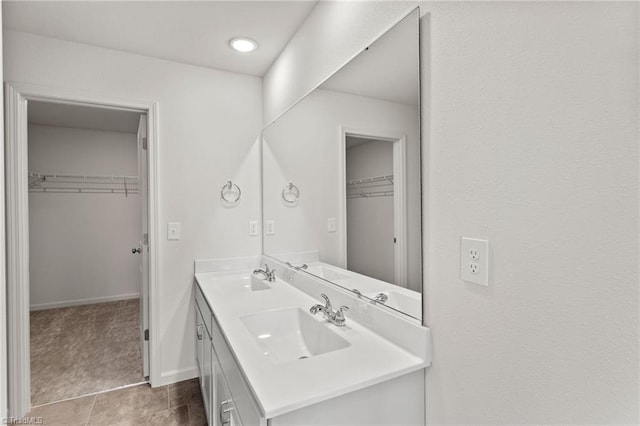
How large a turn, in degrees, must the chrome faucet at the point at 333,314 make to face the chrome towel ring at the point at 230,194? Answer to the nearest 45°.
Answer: approximately 90° to its right

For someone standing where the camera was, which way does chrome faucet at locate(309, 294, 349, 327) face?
facing the viewer and to the left of the viewer

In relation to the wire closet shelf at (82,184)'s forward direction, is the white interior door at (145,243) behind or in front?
in front

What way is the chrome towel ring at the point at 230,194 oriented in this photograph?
toward the camera

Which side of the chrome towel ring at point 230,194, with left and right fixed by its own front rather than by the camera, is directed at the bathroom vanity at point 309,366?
front

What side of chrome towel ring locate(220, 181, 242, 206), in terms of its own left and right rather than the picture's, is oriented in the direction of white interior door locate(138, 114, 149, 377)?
right

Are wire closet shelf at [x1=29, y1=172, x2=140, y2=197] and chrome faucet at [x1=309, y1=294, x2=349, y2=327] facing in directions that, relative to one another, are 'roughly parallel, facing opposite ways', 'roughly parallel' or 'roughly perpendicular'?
roughly perpendicular

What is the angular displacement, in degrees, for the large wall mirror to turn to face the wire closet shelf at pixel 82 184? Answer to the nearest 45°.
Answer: approximately 90° to its right

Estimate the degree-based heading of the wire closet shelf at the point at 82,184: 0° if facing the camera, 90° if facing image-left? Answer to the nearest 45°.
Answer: approximately 0°

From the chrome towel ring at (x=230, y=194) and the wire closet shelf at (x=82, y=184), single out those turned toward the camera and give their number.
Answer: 2
